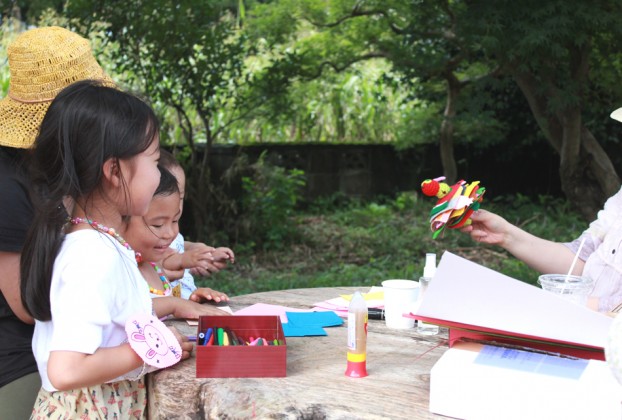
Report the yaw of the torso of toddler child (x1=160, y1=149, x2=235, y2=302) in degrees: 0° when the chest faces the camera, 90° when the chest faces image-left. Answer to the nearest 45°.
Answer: approximately 270°

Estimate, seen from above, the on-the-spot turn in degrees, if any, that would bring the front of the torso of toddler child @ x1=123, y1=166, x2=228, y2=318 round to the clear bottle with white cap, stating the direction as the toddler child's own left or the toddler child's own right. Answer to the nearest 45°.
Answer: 0° — they already face it

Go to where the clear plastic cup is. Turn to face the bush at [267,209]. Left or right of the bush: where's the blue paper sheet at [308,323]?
left

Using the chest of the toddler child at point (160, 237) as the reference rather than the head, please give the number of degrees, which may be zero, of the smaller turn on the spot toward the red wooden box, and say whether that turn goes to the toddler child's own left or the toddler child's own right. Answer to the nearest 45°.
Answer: approximately 45° to the toddler child's own right

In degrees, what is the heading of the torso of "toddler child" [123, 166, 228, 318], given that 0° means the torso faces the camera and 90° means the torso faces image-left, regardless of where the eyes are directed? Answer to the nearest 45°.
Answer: approximately 315°

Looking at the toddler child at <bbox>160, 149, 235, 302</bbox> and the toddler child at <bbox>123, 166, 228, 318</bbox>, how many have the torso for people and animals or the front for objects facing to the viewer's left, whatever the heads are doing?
0

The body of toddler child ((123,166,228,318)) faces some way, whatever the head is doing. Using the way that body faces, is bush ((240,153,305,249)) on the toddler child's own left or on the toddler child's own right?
on the toddler child's own left

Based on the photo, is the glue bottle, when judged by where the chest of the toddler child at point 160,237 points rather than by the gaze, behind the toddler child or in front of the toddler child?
in front

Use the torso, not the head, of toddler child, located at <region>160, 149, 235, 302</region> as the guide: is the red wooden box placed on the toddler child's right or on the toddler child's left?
on the toddler child's right

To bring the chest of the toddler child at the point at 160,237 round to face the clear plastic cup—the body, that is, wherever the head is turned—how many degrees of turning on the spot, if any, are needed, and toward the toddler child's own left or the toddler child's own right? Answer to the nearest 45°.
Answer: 0° — they already face it

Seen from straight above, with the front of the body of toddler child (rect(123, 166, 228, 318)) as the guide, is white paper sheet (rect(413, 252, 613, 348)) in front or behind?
in front

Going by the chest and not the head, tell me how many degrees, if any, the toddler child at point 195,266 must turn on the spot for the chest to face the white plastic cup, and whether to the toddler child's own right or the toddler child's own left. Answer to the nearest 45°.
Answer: approximately 45° to the toddler child's own right

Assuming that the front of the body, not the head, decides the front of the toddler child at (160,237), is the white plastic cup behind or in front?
in front
